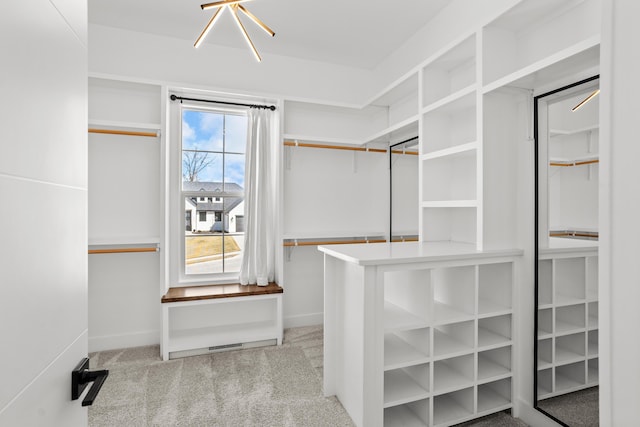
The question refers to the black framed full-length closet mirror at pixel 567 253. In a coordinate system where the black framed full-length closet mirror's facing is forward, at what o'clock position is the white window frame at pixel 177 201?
The white window frame is roughly at 1 o'clock from the black framed full-length closet mirror.

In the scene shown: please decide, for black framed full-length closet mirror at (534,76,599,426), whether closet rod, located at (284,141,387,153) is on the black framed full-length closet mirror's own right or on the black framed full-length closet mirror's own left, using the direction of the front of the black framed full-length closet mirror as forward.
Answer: on the black framed full-length closet mirror's own right

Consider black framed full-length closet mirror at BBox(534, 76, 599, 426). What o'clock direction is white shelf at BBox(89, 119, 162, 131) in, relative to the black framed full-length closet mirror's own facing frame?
The white shelf is roughly at 1 o'clock from the black framed full-length closet mirror.

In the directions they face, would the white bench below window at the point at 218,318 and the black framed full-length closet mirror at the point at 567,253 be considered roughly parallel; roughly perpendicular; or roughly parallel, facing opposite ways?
roughly perpendicular

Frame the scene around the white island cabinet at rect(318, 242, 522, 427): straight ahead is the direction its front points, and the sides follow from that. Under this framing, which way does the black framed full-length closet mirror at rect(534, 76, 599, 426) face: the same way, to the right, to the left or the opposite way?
to the right

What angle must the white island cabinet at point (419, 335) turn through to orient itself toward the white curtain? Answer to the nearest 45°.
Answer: approximately 180°

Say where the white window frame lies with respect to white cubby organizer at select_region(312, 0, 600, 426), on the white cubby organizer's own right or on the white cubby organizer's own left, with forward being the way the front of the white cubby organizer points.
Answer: on the white cubby organizer's own right

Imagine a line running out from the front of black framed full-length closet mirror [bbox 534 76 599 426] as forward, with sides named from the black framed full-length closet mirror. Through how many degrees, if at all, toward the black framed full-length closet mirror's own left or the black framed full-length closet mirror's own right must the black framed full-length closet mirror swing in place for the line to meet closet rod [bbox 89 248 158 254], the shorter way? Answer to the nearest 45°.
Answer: approximately 45° to the black framed full-length closet mirror's own right

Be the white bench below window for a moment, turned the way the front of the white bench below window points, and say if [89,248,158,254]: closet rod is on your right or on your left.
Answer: on your right
